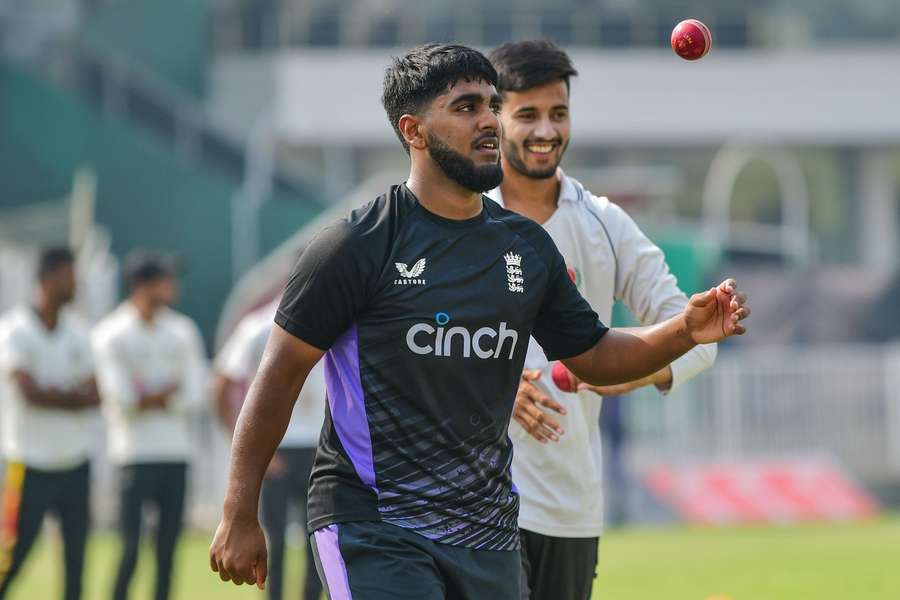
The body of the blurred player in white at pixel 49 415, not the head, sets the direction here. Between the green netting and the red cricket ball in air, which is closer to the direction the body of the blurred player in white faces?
the red cricket ball in air

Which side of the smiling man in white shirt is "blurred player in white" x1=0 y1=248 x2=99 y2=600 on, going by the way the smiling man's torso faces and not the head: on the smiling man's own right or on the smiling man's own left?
on the smiling man's own right

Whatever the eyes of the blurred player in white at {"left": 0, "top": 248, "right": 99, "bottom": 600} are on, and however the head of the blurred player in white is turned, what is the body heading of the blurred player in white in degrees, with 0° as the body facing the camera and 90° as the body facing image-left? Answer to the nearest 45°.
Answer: approximately 315°

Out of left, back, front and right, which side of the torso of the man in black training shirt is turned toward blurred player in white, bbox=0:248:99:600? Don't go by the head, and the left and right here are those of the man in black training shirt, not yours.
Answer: back

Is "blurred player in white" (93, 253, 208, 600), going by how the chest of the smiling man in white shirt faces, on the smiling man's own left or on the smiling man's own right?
on the smiling man's own right

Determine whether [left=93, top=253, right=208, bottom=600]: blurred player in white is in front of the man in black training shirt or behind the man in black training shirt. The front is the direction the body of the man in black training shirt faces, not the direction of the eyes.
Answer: behind

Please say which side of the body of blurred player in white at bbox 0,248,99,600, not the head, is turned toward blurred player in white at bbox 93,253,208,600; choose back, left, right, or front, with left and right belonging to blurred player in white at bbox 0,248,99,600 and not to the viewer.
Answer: left

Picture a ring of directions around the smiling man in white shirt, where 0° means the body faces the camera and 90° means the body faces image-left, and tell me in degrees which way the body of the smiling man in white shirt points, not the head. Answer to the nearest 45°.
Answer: approximately 45°
